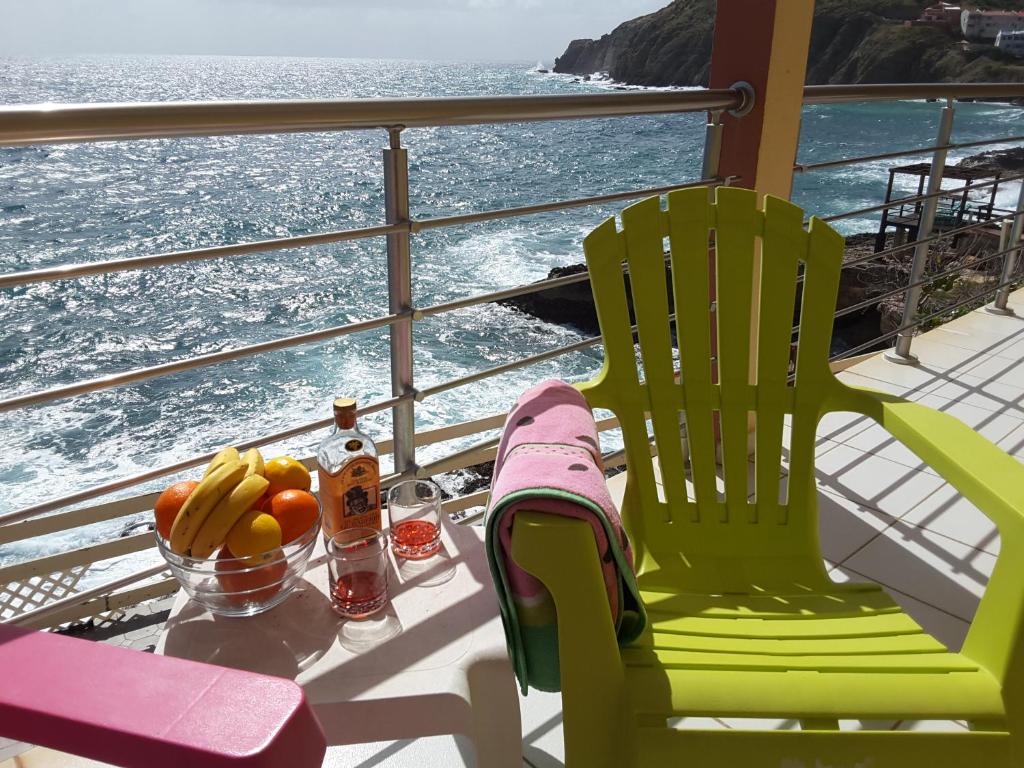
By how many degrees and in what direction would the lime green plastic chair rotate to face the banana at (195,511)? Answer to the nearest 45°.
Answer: approximately 45° to its right

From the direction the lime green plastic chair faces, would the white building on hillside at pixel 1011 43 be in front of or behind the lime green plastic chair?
behind

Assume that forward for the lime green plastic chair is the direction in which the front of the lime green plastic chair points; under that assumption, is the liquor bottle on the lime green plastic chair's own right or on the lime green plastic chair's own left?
on the lime green plastic chair's own right

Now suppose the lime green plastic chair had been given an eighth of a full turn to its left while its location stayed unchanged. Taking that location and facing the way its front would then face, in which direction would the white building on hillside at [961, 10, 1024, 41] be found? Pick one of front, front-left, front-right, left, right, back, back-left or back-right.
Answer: back-left

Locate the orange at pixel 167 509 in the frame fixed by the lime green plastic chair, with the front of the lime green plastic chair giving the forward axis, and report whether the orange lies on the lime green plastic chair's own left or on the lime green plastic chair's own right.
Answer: on the lime green plastic chair's own right

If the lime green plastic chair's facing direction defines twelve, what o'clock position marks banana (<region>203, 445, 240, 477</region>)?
The banana is roughly at 2 o'clock from the lime green plastic chair.

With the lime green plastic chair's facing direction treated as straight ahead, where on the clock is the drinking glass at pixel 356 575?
The drinking glass is roughly at 2 o'clock from the lime green plastic chair.

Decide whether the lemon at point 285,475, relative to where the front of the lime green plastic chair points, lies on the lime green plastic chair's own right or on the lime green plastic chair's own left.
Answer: on the lime green plastic chair's own right

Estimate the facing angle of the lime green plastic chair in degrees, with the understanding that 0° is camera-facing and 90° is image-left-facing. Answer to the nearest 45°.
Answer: approximately 0°

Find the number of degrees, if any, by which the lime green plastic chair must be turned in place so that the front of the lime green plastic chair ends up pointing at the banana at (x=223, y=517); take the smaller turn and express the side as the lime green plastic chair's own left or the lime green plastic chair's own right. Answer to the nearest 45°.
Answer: approximately 45° to the lime green plastic chair's own right

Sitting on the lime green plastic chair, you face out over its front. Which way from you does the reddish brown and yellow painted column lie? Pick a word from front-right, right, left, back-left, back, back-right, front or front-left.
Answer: back
